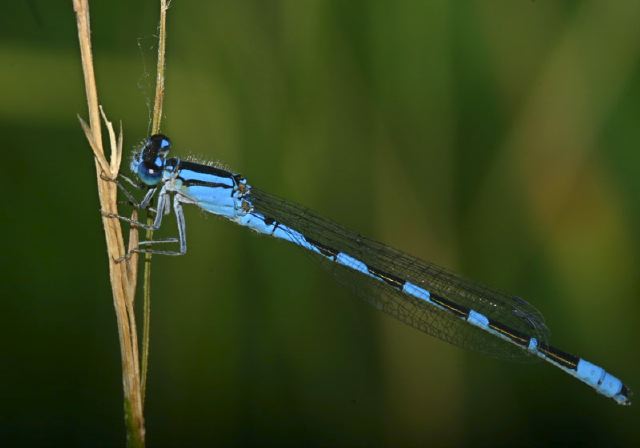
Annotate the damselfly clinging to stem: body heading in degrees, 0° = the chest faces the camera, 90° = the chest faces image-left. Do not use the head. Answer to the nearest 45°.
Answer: approximately 90°
